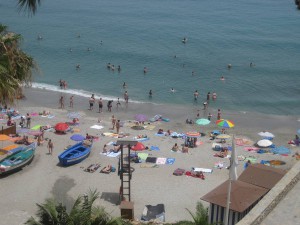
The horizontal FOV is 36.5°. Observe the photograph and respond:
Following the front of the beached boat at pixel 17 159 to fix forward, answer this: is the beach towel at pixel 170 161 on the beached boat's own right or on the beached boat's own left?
on the beached boat's own right

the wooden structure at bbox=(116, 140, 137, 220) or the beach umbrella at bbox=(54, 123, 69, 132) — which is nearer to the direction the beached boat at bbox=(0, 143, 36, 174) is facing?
the beach umbrella

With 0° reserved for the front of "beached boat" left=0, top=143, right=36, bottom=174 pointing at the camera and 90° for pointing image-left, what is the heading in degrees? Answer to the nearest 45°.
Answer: approximately 225°

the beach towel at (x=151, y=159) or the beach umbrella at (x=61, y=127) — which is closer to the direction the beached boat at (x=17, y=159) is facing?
the beach umbrella

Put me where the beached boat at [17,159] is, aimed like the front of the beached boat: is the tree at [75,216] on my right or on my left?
on my right

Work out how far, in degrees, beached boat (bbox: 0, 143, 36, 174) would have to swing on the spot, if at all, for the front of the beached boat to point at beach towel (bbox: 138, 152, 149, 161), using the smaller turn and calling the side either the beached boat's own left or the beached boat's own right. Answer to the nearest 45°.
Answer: approximately 45° to the beached boat's own right

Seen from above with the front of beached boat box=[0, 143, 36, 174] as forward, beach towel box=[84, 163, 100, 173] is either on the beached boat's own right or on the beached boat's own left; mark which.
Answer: on the beached boat's own right

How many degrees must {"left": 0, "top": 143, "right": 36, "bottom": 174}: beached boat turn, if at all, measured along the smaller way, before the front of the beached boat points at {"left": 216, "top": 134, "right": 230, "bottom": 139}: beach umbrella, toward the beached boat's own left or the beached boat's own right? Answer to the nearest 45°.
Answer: approximately 45° to the beached boat's own right

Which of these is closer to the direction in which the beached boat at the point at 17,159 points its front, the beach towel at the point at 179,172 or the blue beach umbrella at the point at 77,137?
the blue beach umbrella

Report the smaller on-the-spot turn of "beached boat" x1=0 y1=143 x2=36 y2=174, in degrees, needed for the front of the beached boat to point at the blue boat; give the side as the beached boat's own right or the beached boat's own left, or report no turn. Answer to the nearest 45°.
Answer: approximately 45° to the beached boat's own right
